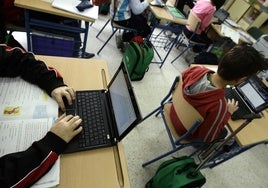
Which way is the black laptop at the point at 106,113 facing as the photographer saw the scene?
facing to the left of the viewer

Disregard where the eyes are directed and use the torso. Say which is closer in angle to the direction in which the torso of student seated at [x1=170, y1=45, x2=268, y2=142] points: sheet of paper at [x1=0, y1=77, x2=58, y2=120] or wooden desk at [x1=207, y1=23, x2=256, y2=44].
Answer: the wooden desk

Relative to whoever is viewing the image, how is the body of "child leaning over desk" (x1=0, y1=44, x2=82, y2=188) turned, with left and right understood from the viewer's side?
facing to the right of the viewer

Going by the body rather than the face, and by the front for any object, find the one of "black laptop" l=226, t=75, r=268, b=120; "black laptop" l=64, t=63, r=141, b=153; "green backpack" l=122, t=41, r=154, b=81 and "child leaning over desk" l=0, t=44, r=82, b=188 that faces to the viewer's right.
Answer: the child leaning over desk

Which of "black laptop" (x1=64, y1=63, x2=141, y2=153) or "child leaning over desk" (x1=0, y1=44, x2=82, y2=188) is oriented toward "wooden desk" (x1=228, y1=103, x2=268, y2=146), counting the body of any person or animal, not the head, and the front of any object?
the child leaning over desk

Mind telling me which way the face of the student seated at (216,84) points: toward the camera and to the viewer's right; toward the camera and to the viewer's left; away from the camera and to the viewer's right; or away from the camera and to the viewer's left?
away from the camera and to the viewer's right

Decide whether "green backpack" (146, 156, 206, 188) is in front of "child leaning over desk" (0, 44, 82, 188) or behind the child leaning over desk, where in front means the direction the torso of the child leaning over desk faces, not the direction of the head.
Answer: in front

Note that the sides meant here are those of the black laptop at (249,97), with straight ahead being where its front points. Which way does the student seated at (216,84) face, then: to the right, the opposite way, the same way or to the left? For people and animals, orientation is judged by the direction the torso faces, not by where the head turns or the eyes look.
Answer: the opposite way

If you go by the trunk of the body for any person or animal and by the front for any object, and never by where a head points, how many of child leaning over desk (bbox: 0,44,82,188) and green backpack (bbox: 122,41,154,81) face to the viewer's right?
1

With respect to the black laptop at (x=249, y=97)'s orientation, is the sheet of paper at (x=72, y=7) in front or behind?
in front
